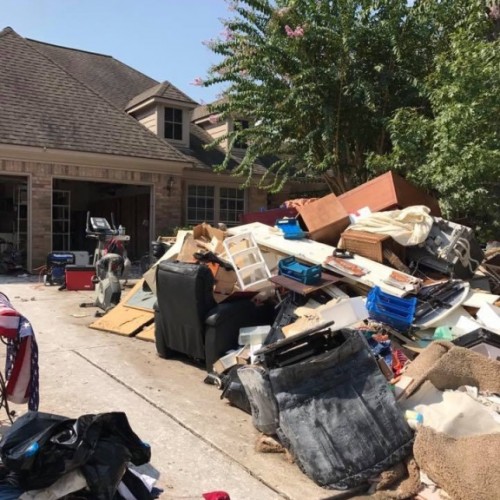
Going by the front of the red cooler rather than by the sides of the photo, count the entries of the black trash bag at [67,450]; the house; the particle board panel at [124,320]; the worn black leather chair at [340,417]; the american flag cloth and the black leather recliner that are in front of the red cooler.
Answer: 5

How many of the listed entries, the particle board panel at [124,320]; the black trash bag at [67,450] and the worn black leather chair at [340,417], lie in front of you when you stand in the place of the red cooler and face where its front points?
3

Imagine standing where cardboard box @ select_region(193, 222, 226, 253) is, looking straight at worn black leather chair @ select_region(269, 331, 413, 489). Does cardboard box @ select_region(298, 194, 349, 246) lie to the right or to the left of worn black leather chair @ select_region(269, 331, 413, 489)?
left

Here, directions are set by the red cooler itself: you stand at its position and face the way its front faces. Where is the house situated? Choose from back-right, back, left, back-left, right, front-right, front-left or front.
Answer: back

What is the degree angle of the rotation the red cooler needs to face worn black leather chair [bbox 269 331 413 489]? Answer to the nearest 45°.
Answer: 0° — it already faces it

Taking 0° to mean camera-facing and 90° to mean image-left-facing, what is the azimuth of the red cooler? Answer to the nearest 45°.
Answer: approximately 0°
